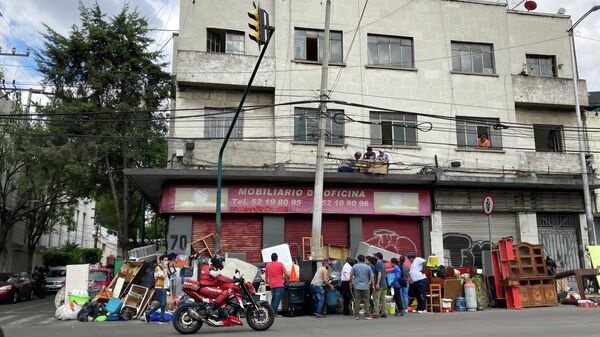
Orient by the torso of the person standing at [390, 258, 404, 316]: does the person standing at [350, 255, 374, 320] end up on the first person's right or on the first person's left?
on the first person's left

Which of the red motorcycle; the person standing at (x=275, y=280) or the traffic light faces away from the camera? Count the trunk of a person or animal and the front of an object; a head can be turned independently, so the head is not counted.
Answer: the person standing

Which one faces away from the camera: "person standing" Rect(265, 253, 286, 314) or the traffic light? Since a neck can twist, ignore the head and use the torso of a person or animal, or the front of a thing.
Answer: the person standing

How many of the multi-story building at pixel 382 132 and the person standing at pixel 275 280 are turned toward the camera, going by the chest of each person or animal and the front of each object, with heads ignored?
1

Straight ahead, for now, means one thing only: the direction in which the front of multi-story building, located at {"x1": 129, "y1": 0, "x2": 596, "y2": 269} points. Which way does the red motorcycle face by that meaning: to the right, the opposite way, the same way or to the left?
to the left

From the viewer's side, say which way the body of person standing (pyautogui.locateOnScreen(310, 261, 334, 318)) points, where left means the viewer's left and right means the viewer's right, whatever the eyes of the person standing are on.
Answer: facing to the right of the viewer

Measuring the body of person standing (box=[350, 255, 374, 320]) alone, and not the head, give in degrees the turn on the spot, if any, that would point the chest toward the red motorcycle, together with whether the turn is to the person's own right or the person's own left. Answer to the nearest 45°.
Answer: approximately 135° to the person's own left

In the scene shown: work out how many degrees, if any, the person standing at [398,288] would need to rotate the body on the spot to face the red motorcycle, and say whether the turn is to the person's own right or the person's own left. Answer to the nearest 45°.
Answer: approximately 45° to the person's own left

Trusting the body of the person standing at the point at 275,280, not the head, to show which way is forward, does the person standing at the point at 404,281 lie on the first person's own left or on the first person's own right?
on the first person's own right

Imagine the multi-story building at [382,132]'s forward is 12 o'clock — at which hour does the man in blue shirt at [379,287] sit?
The man in blue shirt is roughly at 12 o'clock from the multi-story building.

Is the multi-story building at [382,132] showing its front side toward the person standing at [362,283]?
yes

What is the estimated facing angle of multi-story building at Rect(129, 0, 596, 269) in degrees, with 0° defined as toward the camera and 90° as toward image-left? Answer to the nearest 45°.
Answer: approximately 0°
